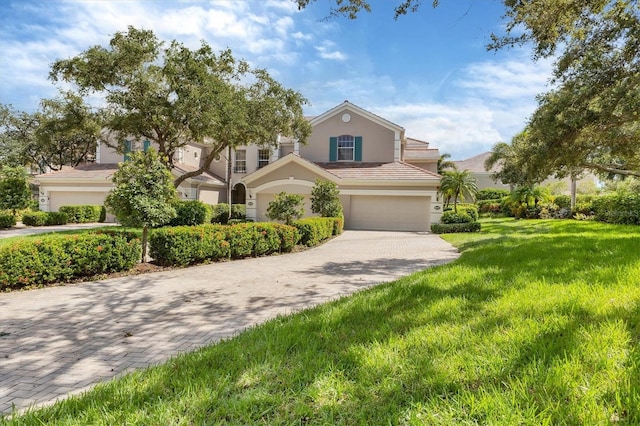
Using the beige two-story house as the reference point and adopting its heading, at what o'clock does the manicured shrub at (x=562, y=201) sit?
The manicured shrub is roughly at 9 o'clock from the beige two-story house.

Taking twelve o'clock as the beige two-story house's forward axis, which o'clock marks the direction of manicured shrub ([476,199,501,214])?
The manicured shrub is roughly at 8 o'clock from the beige two-story house.

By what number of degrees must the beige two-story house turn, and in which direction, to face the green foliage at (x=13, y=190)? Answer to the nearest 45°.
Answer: approximately 90° to its right

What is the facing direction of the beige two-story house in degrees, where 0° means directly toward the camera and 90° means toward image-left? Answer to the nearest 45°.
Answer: approximately 0°

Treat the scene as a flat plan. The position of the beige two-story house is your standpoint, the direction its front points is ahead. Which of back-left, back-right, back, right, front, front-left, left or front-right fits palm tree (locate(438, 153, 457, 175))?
back-left

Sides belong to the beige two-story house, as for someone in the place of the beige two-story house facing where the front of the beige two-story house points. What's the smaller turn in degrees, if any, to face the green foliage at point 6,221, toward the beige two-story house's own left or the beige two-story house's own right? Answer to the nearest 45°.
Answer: approximately 90° to the beige two-story house's own right

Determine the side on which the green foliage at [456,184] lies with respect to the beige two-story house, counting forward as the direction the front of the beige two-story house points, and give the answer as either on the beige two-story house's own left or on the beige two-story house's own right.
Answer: on the beige two-story house's own left

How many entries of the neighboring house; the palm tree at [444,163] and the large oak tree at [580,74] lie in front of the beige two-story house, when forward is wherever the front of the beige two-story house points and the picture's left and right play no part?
1

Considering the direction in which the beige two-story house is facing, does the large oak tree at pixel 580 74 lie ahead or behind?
ahead

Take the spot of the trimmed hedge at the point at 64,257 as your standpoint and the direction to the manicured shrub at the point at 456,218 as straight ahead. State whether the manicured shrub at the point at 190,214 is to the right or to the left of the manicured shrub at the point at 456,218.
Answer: left

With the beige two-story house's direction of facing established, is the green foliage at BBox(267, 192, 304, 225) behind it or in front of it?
in front

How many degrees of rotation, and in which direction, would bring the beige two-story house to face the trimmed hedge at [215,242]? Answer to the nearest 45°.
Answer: approximately 45° to its right
